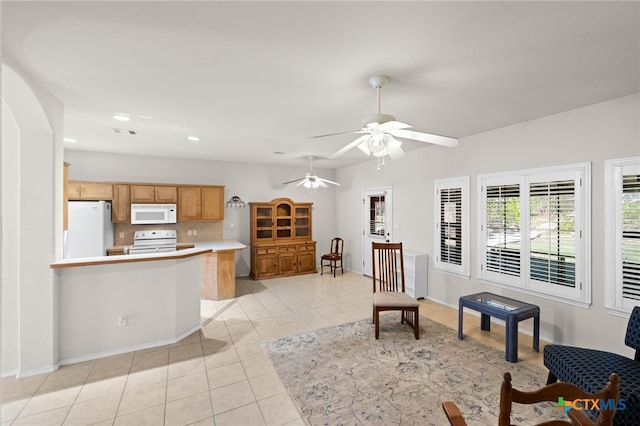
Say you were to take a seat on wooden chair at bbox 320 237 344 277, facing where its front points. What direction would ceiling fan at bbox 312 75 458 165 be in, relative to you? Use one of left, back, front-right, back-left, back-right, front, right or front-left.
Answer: front-left

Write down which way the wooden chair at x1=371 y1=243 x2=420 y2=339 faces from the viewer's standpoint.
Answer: facing the viewer

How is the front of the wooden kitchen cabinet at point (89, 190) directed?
toward the camera

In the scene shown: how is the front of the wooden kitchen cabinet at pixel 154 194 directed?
toward the camera

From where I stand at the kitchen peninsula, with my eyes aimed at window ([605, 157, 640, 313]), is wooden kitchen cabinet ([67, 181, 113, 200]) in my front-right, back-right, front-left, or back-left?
back-left

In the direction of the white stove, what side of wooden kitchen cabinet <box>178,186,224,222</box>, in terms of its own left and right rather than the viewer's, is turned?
right

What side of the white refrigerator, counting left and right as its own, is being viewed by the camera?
front

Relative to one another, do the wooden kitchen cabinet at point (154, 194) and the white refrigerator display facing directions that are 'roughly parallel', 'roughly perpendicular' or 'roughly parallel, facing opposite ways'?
roughly parallel

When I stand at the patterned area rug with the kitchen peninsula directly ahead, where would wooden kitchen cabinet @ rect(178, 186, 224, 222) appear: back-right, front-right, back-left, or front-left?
front-right

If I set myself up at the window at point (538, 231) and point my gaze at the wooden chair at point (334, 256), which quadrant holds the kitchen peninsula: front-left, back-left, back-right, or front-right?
front-left

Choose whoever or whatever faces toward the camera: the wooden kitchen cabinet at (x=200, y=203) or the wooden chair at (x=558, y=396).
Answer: the wooden kitchen cabinet

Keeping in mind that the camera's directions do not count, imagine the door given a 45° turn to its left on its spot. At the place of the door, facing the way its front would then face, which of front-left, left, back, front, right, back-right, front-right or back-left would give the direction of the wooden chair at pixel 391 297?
front

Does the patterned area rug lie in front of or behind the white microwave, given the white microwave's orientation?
in front

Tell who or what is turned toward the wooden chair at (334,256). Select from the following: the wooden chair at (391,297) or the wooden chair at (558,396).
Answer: the wooden chair at (558,396)

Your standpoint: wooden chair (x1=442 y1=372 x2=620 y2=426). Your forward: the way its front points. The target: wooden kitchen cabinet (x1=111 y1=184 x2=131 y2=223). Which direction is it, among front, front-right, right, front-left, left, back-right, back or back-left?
front-left

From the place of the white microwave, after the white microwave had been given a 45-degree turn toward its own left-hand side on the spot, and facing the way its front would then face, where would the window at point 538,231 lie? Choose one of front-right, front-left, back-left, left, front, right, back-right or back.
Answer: front

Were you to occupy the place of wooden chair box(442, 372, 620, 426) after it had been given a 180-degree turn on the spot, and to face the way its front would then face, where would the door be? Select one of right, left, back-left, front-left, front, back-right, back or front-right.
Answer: back

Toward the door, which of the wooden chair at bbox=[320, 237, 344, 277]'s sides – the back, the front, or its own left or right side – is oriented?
left

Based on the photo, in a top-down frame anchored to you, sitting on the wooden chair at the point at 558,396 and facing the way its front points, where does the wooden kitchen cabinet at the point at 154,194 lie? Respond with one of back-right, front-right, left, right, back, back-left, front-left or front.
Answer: front-left

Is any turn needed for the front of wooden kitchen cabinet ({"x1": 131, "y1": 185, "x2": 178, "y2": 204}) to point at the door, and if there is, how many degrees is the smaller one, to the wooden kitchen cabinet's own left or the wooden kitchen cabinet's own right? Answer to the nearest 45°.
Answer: approximately 90° to the wooden kitchen cabinet's own left

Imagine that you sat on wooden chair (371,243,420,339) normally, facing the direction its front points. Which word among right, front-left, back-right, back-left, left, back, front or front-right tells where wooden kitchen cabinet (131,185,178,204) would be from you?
right

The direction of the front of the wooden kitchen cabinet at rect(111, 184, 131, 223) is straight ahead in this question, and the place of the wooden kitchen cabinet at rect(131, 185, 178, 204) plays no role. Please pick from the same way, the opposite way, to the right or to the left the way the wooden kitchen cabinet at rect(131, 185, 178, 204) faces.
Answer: the same way

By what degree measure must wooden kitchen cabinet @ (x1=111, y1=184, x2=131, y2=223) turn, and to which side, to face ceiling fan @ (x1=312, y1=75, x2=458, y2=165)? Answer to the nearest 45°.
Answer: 0° — it already faces it
